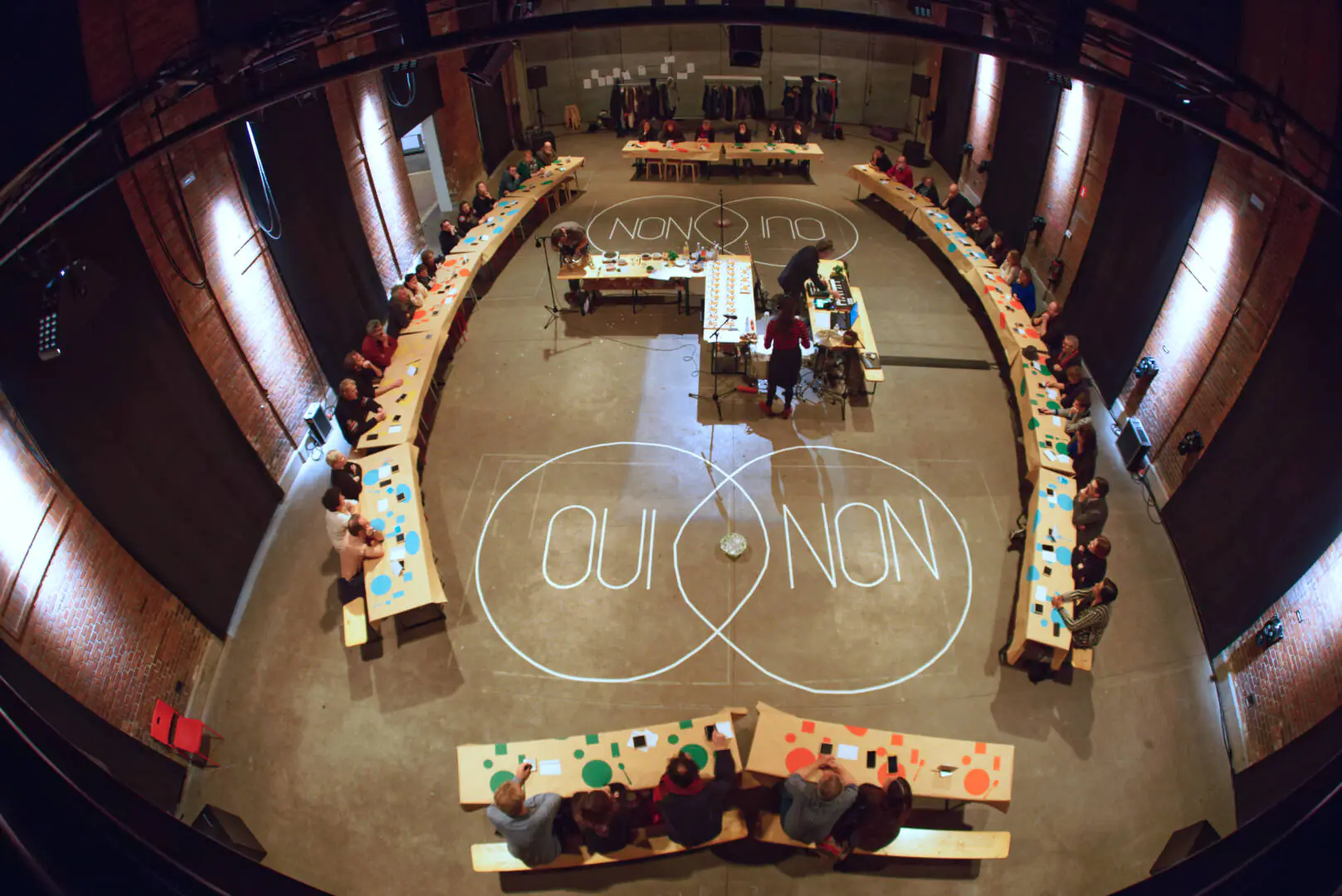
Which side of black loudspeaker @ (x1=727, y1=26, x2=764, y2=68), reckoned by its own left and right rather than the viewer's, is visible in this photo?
front

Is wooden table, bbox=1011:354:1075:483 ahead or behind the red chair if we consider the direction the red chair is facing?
ahead

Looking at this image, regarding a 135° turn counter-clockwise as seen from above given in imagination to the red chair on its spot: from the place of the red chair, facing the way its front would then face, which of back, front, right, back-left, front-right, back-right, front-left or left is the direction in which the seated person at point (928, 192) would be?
back-right

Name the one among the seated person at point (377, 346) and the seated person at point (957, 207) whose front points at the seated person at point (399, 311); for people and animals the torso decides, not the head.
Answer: the seated person at point (957, 207)

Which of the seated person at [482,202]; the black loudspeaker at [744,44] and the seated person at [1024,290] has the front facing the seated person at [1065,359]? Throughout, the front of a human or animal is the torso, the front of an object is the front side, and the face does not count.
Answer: the seated person at [482,202]

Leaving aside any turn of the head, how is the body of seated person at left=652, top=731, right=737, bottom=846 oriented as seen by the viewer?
away from the camera

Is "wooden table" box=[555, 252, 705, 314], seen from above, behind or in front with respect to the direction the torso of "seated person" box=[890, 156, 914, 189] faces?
in front

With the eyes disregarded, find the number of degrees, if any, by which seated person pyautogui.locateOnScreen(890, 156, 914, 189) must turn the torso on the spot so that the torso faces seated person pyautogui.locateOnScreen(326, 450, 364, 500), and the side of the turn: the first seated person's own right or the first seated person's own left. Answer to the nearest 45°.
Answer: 0° — they already face them

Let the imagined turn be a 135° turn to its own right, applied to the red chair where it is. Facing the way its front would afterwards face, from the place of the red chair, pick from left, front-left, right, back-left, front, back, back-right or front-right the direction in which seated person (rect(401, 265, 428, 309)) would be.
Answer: back

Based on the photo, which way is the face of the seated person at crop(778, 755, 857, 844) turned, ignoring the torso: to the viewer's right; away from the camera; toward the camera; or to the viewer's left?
away from the camera

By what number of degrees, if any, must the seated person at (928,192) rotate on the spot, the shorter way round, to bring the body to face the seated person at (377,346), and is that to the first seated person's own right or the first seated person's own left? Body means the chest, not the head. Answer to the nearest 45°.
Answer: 0° — they already face them

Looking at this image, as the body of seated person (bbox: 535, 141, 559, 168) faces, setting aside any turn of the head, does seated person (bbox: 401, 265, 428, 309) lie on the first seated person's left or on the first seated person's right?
on the first seated person's right

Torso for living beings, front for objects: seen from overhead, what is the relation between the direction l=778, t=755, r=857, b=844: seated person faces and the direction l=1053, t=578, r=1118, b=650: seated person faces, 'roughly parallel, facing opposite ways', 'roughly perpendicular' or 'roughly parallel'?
roughly perpendicular

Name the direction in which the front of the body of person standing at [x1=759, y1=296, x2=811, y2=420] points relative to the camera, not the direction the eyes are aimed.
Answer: away from the camera

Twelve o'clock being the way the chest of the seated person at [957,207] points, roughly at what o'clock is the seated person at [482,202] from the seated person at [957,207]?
the seated person at [482,202] is roughly at 1 o'clock from the seated person at [957,207].

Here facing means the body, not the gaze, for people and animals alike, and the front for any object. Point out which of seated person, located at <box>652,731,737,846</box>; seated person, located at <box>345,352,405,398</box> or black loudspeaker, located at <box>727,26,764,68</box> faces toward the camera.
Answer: the black loudspeaker

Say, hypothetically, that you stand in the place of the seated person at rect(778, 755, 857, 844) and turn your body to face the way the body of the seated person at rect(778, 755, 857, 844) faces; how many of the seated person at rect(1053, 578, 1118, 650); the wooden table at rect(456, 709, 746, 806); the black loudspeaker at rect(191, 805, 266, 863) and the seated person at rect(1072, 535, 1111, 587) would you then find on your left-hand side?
2

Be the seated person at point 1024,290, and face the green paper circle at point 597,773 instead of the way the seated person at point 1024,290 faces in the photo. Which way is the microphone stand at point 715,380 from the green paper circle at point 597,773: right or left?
right

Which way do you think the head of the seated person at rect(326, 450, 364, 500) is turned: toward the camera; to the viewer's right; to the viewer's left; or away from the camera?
to the viewer's right

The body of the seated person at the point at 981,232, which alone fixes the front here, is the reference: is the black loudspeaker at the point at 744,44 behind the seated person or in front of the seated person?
in front

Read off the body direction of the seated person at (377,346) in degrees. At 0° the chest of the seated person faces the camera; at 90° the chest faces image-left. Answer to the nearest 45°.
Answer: approximately 315°
